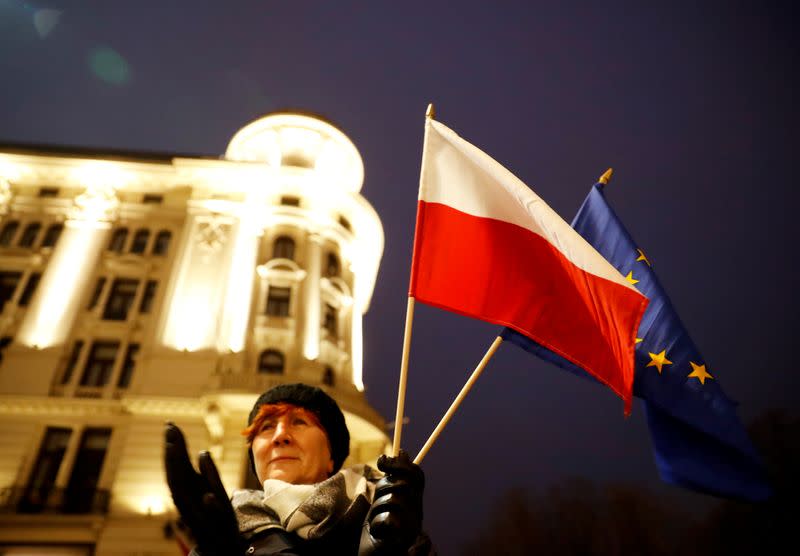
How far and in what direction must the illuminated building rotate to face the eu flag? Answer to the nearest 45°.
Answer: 0° — it already faces it

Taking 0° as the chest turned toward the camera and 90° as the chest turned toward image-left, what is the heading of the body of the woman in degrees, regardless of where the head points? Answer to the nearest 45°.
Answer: approximately 45°

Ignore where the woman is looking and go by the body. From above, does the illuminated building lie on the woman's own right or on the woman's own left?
on the woman's own right

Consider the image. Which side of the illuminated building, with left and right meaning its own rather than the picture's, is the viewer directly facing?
front

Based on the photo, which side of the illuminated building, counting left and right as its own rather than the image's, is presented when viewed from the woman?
front

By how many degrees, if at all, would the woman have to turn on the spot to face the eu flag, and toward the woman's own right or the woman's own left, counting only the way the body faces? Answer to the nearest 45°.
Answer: approximately 135° to the woman's own left
